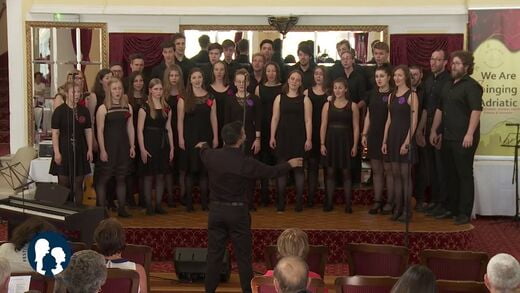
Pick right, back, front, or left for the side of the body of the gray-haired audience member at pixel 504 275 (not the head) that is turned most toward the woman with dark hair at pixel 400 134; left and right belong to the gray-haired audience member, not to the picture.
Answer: front

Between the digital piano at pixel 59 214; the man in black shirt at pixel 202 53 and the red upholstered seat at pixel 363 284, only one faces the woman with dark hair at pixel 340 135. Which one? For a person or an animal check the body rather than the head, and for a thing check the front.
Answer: the red upholstered seat

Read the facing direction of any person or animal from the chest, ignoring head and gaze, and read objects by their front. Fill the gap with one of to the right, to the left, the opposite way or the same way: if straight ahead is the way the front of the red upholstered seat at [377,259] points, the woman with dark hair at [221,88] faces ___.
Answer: the opposite way

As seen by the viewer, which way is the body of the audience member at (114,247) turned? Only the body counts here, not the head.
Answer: away from the camera

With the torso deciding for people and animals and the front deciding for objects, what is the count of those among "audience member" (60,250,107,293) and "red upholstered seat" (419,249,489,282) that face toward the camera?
0

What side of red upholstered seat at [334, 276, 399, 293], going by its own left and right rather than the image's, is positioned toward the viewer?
back

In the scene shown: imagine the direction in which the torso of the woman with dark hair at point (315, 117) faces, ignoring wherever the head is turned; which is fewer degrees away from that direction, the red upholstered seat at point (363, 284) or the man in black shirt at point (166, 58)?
the red upholstered seat

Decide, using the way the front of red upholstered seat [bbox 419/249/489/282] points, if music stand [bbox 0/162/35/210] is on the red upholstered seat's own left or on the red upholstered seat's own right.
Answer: on the red upholstered seat's own left

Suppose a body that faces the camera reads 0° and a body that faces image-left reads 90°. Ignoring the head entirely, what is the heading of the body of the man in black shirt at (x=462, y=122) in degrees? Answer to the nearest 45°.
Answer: approximately 45°

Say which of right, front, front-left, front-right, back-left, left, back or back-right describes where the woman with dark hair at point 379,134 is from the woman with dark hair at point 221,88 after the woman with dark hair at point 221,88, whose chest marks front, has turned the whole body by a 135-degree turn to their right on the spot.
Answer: back-right

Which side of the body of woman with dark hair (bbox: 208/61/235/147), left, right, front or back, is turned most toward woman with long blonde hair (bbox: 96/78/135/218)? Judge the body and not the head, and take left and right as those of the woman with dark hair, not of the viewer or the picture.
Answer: right

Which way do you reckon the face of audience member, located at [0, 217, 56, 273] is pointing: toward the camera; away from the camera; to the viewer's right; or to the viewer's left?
away from the camera

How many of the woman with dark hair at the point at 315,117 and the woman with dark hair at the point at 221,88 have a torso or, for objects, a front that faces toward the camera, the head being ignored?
2

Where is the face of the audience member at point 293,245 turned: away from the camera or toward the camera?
away from the camera

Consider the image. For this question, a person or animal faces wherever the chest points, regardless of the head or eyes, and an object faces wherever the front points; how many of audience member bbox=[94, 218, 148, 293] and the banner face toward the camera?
1

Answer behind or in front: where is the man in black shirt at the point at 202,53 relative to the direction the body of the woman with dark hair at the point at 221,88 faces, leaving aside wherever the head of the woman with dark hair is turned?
behind

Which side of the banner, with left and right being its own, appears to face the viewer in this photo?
front

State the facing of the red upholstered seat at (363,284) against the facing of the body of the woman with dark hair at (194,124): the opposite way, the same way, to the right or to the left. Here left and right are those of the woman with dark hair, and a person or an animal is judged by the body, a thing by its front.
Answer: the opposite way

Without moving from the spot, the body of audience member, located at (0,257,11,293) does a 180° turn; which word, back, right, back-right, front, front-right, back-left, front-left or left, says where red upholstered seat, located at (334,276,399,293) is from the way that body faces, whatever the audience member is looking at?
left
